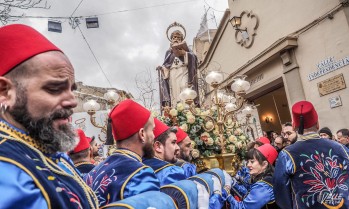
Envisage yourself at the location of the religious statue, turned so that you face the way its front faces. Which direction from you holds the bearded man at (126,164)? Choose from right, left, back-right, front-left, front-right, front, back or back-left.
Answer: front

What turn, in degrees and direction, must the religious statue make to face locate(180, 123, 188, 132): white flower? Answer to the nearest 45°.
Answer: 0° — it already faces it

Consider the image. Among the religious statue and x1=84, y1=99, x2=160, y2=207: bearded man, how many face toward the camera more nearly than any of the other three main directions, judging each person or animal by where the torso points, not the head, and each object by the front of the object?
1

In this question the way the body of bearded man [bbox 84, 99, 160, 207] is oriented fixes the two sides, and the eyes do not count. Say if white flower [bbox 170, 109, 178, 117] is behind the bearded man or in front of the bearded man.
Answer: in front

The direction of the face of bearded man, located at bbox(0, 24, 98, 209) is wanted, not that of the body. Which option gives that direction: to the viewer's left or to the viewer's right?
to the viewer's right

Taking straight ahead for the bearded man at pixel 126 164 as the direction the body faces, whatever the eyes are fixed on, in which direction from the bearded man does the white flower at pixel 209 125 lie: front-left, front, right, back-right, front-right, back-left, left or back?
front

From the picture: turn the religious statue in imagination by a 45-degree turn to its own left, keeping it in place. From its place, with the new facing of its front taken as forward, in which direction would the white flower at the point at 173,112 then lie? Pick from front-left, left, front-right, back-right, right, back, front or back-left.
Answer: front-right

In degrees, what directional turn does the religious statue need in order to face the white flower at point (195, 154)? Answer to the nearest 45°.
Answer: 0° — it already faces it

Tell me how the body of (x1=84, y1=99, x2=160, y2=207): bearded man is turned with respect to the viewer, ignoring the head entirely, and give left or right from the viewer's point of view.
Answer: facing away from the viewer and to the right of the viewer

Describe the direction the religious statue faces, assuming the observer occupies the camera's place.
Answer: facing the viewer

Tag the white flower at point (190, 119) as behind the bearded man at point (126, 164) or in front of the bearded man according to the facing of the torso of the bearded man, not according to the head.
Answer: in front

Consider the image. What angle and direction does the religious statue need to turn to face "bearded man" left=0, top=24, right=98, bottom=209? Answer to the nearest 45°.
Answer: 0° — it already faces them
